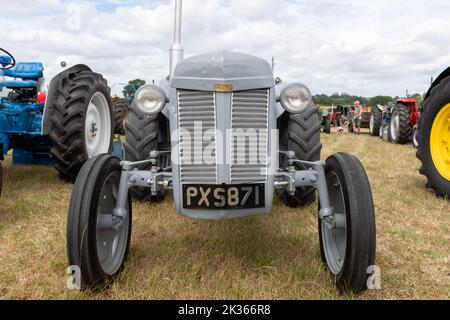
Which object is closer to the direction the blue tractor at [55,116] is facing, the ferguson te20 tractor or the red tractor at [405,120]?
the ferguson te20 tractor

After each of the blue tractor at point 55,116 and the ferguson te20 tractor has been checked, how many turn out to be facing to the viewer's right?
0

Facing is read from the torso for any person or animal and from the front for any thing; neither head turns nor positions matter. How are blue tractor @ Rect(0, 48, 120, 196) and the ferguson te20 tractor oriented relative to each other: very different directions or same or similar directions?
same or similar directions

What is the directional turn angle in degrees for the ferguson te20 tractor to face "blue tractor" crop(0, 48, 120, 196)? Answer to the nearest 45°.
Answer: approximately 135° to its right

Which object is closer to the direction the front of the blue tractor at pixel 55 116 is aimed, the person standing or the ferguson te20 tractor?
the ferguson te20 tractor

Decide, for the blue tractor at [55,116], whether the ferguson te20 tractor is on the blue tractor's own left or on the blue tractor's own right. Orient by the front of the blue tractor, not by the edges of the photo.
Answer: on the blue tractor's own left

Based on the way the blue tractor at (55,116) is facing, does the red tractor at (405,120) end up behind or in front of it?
behind

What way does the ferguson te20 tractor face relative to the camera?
toward the camera

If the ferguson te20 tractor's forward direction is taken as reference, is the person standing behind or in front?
behind

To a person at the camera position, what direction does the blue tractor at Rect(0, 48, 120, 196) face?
facing the viewer and to the left of the viewer

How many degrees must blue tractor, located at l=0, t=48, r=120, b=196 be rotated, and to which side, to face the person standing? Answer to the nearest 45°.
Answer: approximately 180°
